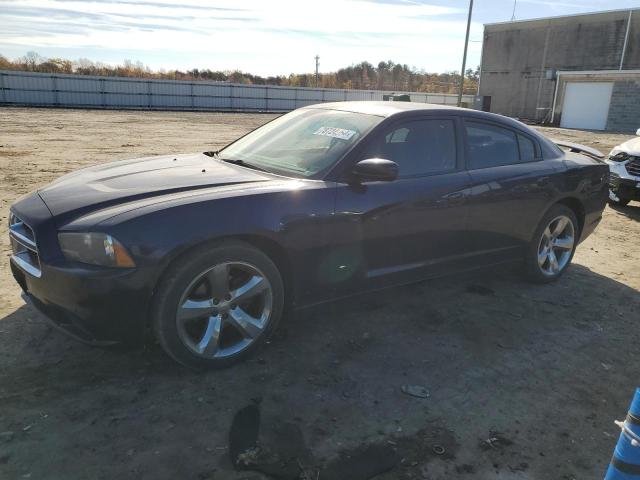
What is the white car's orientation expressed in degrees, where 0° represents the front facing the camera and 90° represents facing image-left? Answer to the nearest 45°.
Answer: approximately 45°

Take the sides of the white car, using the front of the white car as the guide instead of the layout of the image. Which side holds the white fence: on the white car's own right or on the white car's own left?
on the white car's own right

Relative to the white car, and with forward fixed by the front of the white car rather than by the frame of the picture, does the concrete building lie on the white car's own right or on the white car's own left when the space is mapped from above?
on the white car's own right

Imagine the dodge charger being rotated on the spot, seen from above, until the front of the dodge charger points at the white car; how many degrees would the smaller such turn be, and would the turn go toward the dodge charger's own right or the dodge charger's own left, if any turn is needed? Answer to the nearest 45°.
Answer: approximately 180°

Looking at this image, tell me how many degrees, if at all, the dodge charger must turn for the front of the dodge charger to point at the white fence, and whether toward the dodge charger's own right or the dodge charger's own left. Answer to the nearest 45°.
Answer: approximately 135° to the dodge charger's own right

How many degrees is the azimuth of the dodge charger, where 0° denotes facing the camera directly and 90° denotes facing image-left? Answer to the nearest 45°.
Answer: approximately 45°

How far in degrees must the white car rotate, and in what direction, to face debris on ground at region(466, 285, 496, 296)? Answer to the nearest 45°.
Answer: approximately 45° to its left
